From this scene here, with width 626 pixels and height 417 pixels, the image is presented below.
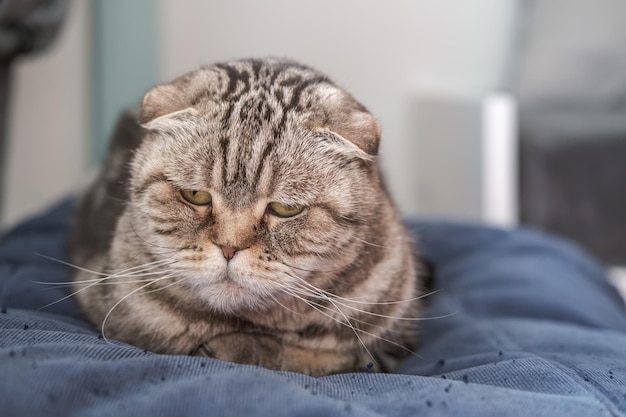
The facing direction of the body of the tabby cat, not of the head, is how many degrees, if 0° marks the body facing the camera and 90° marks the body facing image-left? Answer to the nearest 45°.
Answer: approximately 0°
